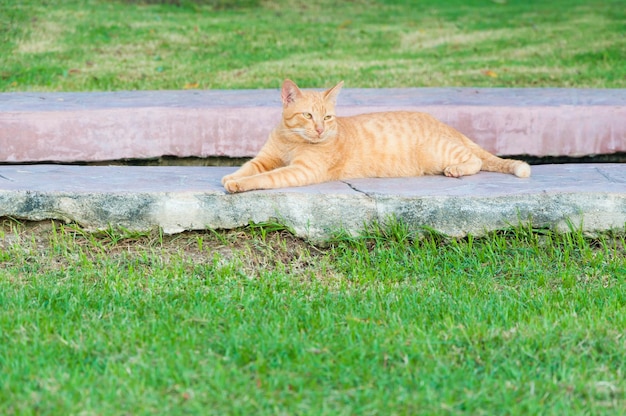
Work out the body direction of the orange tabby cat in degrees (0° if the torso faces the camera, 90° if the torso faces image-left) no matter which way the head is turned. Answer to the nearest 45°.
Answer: approximately 90°
